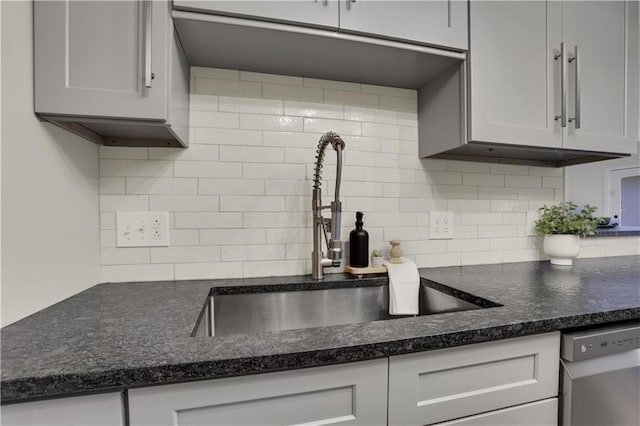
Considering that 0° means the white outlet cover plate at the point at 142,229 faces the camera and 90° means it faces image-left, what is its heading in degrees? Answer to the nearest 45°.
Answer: approximately 0°

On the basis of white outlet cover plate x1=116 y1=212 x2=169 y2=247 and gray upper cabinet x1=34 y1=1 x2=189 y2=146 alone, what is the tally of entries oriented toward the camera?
2

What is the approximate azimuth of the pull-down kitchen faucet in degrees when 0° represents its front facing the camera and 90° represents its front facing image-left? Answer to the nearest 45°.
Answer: approximately 315°
